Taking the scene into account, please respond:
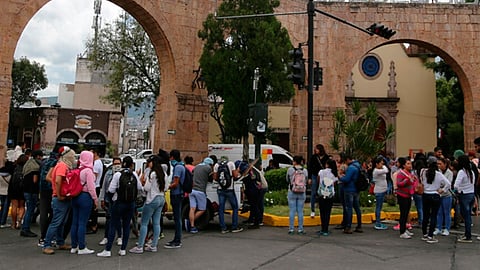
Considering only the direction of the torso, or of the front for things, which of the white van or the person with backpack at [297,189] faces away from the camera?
the person with backpack

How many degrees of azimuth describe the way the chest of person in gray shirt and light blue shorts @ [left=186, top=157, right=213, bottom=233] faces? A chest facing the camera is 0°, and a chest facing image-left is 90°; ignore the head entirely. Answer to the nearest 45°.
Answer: approximately 225°

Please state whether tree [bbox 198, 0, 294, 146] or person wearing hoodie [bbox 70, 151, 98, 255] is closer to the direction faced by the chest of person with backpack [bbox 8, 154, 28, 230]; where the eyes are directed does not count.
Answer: the tree

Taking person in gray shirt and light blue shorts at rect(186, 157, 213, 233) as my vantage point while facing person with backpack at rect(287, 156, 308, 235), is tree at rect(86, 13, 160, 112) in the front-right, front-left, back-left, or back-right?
back-left

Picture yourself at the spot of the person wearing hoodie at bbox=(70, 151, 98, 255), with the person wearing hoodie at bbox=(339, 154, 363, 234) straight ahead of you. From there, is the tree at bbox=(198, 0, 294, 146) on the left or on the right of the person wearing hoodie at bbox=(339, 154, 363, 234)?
left

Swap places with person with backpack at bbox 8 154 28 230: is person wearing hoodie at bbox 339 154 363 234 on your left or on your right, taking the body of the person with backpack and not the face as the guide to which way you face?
on your right

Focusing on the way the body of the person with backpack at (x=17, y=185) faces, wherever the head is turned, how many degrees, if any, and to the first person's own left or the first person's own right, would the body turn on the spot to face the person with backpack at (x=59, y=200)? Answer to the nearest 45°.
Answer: approximately 135° to the first person's own right

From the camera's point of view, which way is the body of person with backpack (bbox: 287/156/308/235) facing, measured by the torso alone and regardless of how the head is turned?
away from the camera
